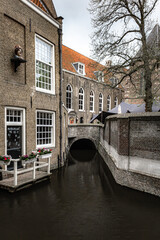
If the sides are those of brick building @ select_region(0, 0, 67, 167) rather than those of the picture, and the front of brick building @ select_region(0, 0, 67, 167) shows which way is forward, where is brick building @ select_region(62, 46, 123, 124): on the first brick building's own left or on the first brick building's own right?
on the first brick building's own left

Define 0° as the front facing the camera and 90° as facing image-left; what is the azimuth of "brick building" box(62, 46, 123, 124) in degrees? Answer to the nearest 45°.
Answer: approximately 315°

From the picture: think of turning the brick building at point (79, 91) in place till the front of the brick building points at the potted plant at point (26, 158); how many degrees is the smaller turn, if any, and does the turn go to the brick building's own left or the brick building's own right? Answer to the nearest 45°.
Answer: approximately 45° to the brick building's own right

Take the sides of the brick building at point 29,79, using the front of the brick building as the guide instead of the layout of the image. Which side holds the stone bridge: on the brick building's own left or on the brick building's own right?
on the brick building's own left

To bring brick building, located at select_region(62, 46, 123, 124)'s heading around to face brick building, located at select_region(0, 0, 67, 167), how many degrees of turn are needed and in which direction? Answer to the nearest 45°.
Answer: approximately 45° to its right

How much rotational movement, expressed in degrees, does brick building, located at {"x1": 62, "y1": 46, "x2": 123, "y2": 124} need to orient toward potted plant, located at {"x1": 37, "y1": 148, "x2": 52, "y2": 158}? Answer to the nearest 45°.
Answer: approximately 45° to its right

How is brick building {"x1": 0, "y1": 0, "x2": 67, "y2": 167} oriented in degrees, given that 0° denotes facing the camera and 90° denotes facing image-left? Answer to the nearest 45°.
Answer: approximately 315°
